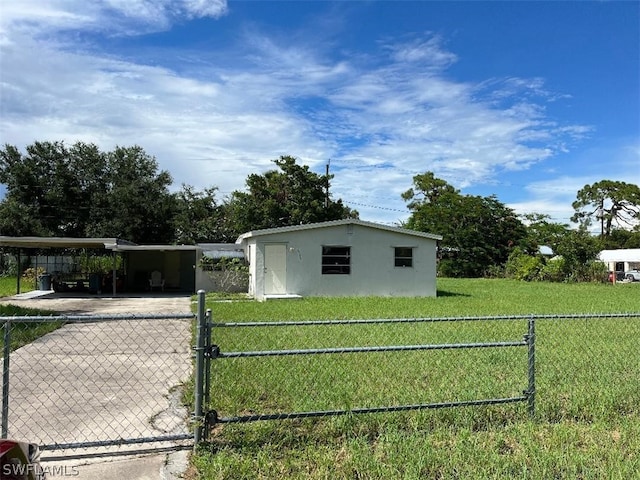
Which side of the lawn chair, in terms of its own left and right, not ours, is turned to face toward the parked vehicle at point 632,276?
left

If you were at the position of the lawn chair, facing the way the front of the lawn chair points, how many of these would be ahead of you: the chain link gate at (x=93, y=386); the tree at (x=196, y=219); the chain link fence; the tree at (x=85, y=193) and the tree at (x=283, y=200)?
2

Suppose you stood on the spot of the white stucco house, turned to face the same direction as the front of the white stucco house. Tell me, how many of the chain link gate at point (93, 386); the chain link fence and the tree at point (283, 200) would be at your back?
1

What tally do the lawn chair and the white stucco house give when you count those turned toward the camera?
2

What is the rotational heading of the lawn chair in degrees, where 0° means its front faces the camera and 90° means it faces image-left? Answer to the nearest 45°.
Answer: approximately 0°

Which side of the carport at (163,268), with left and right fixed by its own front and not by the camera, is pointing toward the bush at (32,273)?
right

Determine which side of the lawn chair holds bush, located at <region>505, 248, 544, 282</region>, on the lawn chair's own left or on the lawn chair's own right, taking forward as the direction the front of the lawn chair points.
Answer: on the lawn chair's own left

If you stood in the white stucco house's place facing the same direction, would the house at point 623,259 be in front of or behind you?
behind

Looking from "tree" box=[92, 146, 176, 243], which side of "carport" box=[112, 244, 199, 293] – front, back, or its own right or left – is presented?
back

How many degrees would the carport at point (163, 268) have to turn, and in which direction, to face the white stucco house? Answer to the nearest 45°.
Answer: approximately 45° to its left

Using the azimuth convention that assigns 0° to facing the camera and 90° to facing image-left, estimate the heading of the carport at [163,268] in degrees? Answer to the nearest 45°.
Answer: approximately 0°

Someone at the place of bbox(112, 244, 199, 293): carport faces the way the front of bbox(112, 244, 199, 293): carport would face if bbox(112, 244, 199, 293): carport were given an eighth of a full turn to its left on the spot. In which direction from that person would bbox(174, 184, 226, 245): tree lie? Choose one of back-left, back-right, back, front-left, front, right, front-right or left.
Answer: back-left

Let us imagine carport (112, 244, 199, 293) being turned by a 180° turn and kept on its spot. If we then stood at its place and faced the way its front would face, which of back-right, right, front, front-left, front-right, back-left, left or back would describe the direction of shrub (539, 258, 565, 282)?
right
